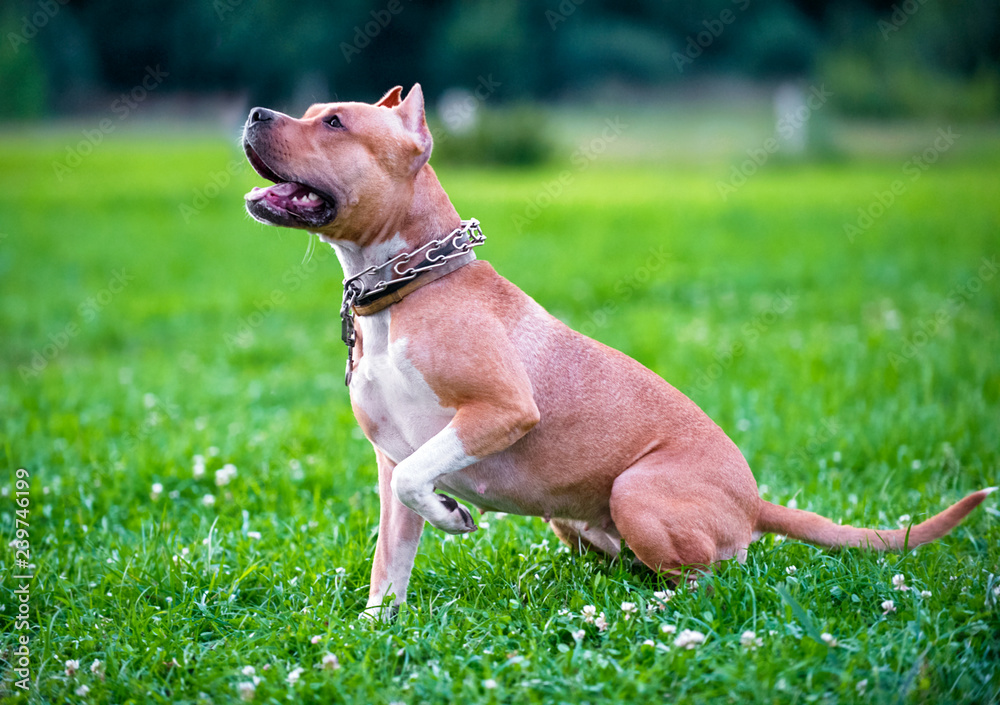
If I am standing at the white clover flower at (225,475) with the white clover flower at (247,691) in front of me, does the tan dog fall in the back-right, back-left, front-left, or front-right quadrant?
front-left

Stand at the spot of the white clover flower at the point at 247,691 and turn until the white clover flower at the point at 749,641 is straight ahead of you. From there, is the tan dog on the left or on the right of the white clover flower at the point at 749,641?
left

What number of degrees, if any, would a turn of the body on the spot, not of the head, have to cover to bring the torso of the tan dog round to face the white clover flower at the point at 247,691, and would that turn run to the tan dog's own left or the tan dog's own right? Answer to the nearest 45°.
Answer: approximately 45° to the tan dog's own left

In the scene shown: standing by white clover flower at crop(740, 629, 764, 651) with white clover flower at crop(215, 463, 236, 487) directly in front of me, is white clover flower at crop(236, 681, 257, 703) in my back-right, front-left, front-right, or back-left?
front-left

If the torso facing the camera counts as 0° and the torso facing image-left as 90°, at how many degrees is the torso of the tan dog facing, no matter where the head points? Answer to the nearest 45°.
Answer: approximately 90°

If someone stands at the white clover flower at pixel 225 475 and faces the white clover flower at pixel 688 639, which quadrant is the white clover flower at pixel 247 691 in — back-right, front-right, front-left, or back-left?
front-right

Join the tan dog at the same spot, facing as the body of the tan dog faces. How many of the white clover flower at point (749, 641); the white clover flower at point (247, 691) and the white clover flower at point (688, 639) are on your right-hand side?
0
